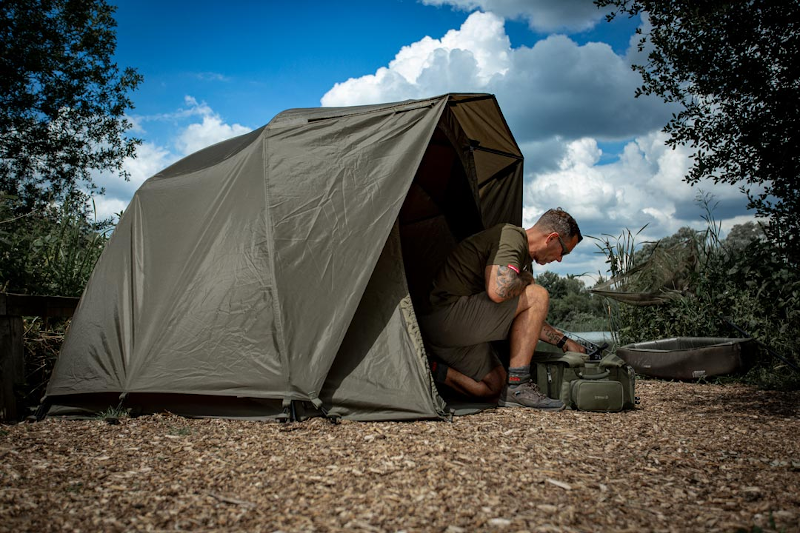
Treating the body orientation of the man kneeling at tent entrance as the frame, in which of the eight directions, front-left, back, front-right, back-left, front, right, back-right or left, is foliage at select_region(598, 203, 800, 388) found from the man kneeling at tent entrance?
front-left

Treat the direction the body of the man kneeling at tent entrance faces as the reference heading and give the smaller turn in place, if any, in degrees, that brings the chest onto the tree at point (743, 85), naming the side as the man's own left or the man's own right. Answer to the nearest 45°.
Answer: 0° — they already face it

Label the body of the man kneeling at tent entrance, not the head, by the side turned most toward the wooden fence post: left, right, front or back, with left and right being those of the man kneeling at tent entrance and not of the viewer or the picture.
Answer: back

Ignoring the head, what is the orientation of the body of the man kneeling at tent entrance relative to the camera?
to the viewer's right

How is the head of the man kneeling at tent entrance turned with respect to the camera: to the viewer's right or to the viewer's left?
to the viewer's right
